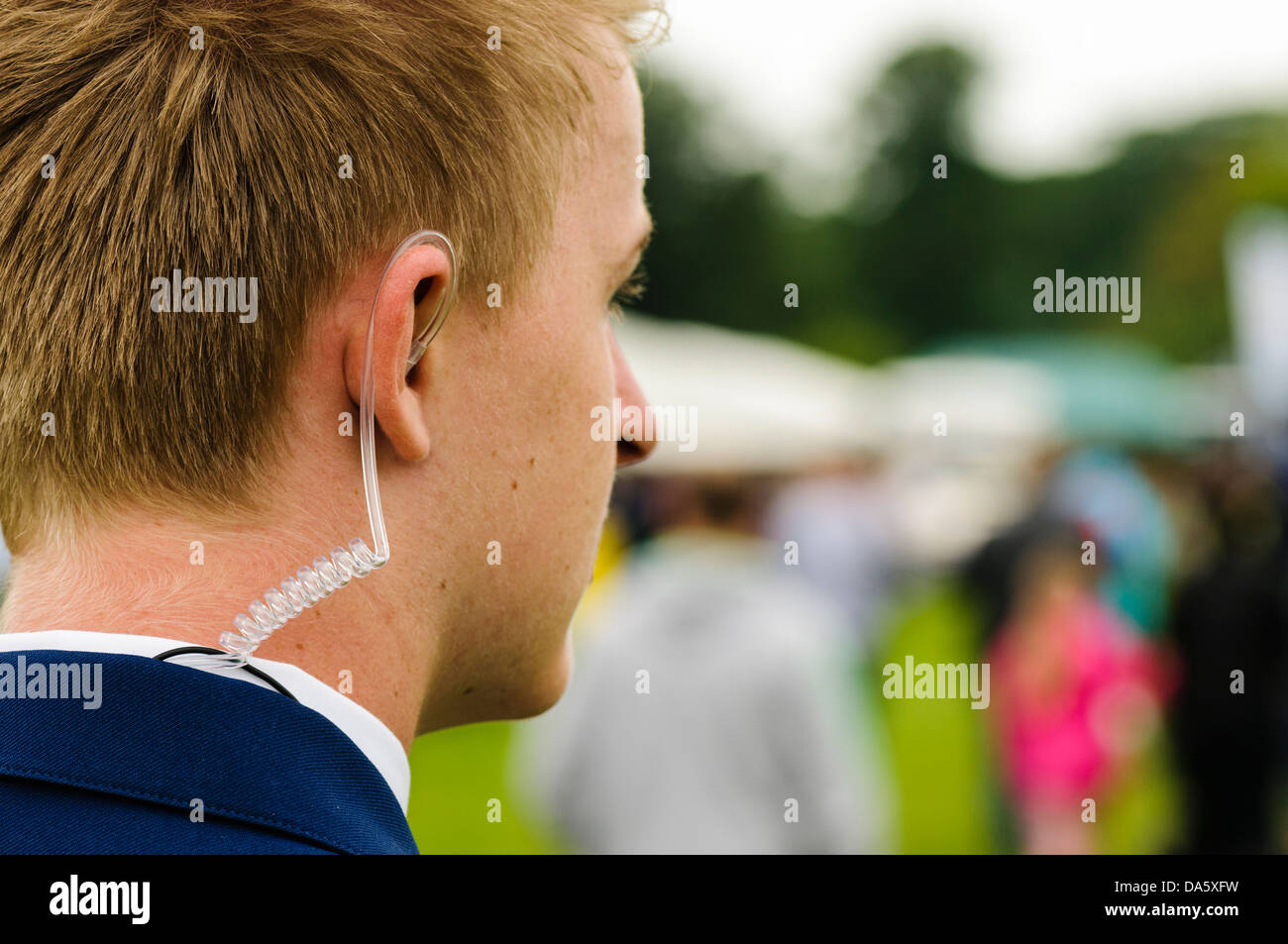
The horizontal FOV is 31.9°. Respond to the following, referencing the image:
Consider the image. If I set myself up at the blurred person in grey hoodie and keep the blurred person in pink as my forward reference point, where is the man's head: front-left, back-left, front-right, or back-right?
back-right

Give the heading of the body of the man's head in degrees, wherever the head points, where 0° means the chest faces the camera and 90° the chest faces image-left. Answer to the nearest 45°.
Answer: approximately 225°

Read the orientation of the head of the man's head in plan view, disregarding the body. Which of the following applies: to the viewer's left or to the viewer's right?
to the viewer's right

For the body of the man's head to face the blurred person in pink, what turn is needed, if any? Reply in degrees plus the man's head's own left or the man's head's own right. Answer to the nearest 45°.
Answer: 0° — they already face them

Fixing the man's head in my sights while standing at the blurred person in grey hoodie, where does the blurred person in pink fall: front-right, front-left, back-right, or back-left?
back-left

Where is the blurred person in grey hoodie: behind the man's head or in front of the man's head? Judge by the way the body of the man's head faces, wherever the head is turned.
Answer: in front
